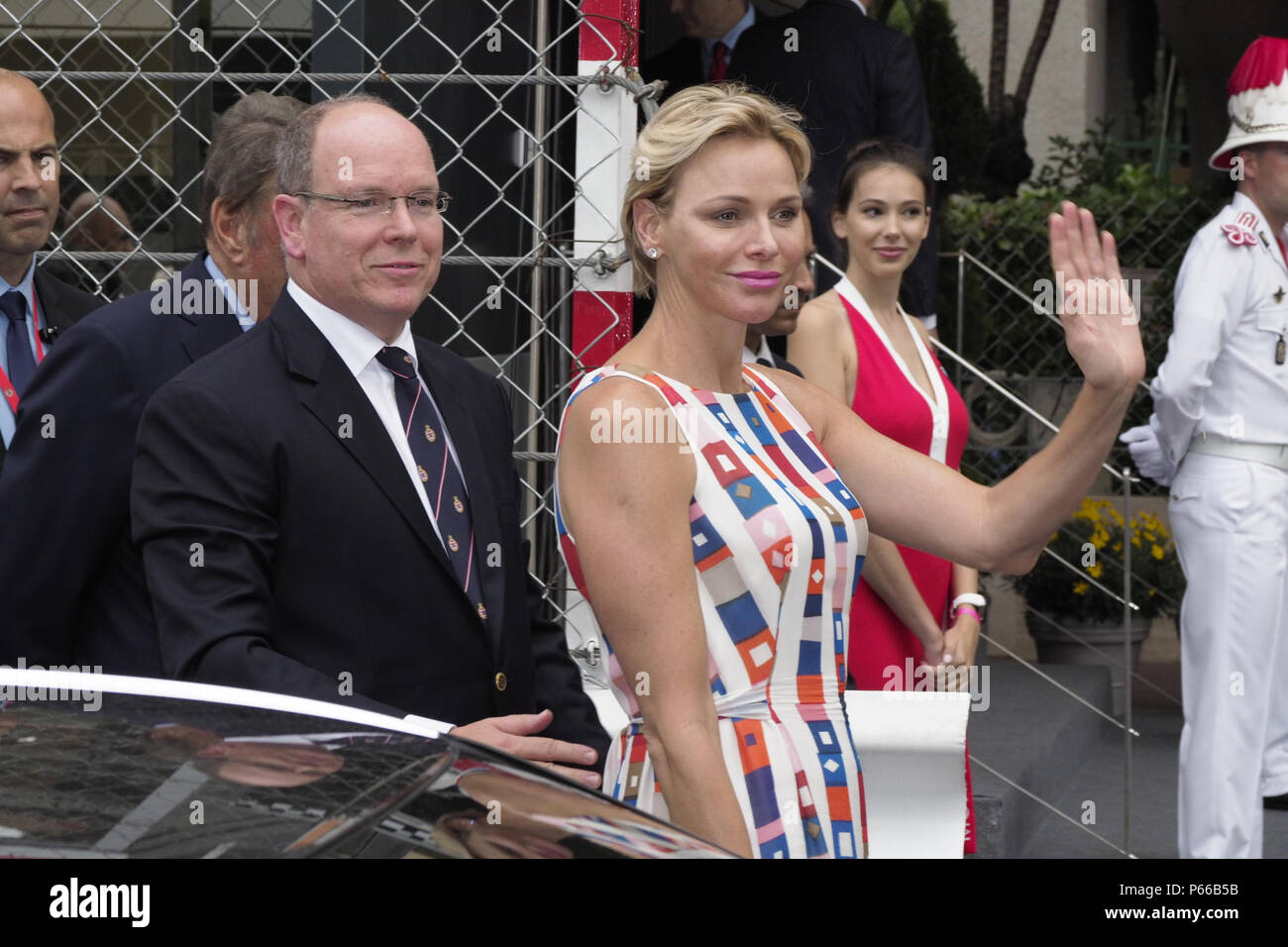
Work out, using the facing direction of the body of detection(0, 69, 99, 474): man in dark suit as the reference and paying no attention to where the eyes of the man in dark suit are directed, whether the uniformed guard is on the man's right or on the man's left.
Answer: on the man's left

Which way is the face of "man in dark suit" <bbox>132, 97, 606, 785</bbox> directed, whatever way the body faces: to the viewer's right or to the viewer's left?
to the viewer's right

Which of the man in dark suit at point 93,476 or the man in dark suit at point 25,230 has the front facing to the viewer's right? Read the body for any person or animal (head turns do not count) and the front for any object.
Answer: the man in dark suit at point 93,476

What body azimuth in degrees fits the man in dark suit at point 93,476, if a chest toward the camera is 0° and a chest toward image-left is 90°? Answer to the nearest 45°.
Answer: approximately 270°

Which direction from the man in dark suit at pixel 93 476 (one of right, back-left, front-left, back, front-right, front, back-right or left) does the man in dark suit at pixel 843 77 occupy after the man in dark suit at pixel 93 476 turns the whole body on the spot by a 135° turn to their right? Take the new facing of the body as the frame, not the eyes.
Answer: back

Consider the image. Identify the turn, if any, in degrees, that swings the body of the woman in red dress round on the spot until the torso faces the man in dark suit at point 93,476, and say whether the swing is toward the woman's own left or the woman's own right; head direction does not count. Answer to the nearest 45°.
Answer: approximately 90° to the woman's own right

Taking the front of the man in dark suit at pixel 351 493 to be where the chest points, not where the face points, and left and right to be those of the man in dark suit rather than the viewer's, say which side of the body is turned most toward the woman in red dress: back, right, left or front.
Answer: left

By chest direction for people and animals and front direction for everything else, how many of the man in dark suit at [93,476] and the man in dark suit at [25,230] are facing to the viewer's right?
1

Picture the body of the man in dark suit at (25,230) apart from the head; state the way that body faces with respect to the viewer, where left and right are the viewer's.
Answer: facing the viewer

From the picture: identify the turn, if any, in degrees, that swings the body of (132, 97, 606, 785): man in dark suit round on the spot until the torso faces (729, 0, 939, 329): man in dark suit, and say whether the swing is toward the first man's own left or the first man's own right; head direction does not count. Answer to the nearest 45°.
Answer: approximately 90° to the first man's own left

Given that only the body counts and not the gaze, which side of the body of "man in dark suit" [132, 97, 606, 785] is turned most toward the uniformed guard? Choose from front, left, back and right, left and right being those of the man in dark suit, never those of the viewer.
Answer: left

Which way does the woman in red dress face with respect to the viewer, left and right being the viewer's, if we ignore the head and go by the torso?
facing the viewer and to the right of the viewer
